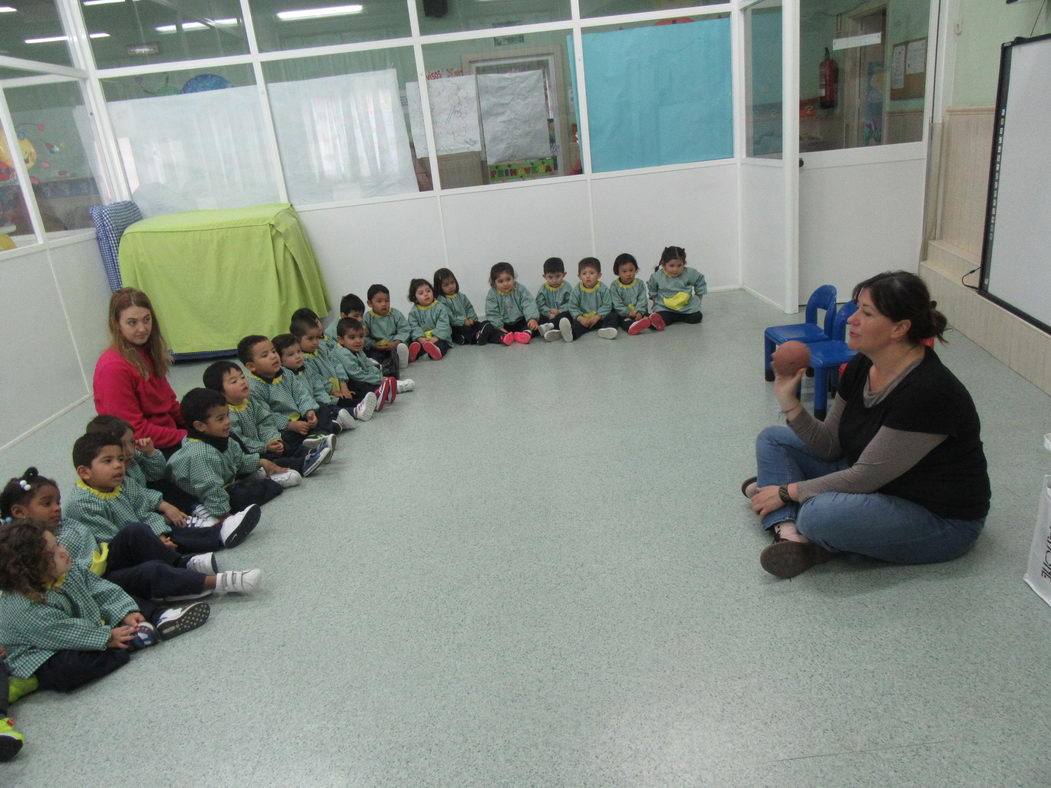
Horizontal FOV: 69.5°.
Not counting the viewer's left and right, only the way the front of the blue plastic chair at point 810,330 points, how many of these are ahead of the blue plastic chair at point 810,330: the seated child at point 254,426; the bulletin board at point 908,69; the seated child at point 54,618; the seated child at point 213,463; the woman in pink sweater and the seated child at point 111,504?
5

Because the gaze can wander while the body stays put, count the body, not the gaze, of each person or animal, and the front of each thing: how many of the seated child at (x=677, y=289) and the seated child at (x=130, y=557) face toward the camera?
1

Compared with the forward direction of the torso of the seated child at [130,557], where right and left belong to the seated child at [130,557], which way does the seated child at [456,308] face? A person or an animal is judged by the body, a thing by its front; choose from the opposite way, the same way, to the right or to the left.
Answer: to the right

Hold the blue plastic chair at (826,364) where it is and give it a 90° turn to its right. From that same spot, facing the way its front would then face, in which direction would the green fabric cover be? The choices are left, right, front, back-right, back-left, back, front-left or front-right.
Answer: front-left

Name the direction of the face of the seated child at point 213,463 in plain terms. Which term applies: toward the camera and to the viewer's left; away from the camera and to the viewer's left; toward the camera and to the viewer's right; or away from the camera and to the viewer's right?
toward the camera and to the viewer's right

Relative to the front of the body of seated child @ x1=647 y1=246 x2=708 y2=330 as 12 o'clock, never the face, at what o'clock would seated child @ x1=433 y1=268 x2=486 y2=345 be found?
seated child @ x1=433 y1=268 x2=486 y2=345 is roughly at 3 o'clock from seated child @ x1=647 y1=246 x2=708 y2=330.

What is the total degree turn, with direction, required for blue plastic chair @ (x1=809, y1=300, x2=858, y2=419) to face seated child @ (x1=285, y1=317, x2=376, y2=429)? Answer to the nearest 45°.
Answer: approximately 45° to its right

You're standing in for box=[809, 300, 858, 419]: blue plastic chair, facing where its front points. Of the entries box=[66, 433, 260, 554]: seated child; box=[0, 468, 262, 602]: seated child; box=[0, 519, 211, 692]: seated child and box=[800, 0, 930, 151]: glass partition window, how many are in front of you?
3

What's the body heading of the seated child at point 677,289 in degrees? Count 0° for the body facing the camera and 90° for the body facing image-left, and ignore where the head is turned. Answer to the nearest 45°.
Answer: approximately 0°

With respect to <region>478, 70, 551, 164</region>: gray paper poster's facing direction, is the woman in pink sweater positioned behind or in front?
in front

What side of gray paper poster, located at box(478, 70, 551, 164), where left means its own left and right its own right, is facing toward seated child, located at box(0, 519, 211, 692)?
front

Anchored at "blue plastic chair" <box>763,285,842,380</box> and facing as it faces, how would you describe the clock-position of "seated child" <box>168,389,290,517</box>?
The seated child is roughly at 12 o'clock from the blue plastic chair.

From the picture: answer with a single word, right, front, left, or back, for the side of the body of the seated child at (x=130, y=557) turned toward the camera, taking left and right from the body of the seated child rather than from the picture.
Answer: right
